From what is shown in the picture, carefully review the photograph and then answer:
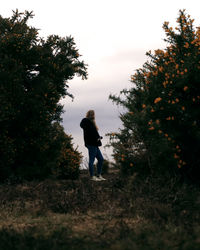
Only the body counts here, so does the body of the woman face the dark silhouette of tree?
no

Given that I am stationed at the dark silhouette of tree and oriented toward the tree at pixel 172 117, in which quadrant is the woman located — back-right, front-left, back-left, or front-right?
front-left

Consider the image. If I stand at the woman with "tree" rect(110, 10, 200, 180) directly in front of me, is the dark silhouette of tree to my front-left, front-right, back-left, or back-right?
back-right

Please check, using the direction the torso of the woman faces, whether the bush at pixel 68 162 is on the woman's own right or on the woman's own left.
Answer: on the woman's own left
